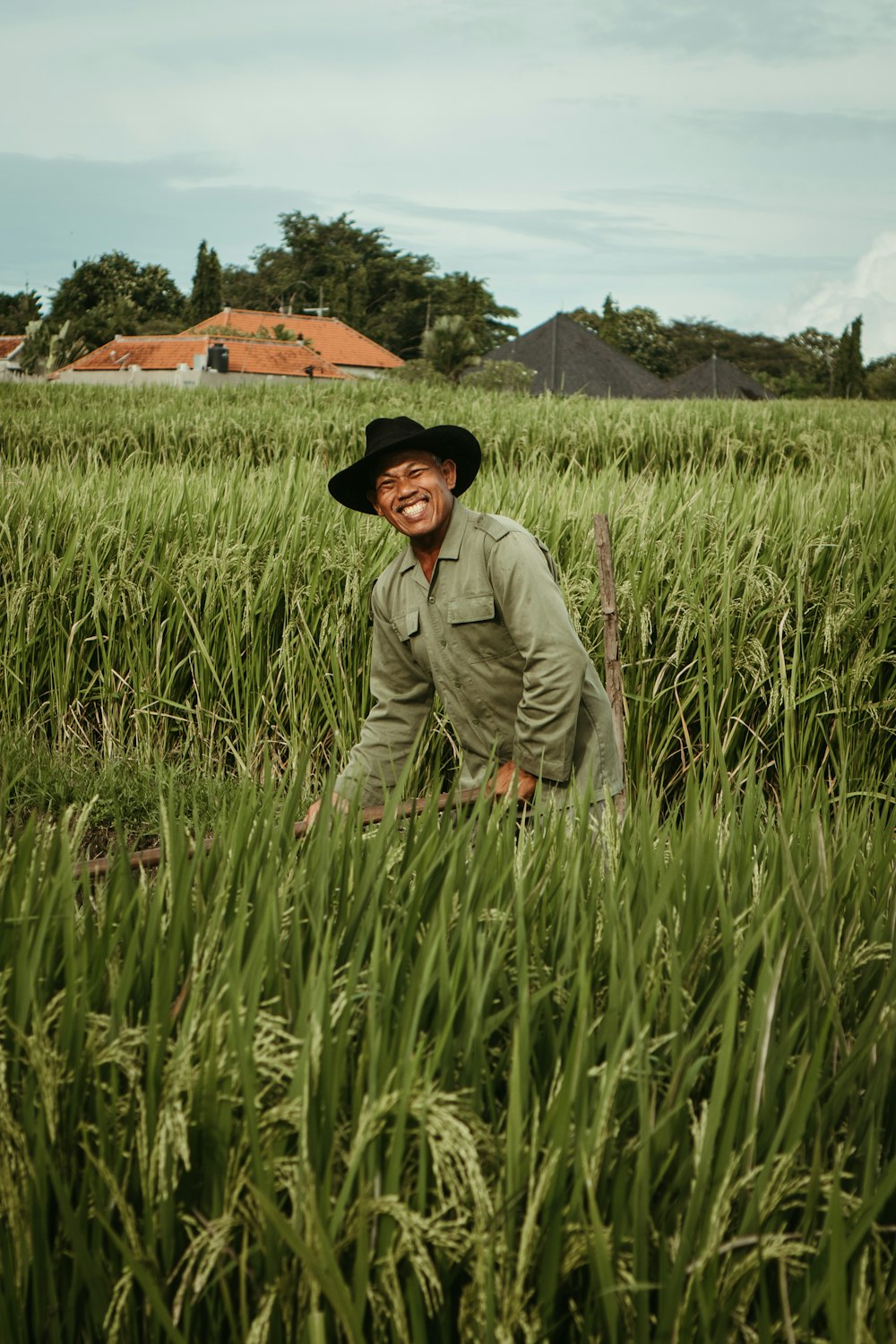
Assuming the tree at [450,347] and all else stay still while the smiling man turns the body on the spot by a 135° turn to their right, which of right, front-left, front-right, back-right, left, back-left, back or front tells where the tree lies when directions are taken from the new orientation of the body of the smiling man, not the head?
front

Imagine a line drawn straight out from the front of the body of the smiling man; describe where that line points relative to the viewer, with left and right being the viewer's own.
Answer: facing the viewer and to the left of the viewer

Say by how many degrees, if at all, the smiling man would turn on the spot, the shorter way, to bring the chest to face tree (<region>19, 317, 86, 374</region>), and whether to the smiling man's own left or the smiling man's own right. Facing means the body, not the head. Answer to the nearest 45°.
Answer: approximately 135° to the smiling man's own right

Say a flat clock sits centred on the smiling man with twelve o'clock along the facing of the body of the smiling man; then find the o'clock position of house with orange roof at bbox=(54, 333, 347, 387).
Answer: The house with orange roof is roughly at 4 o'clock from the smiling man.
